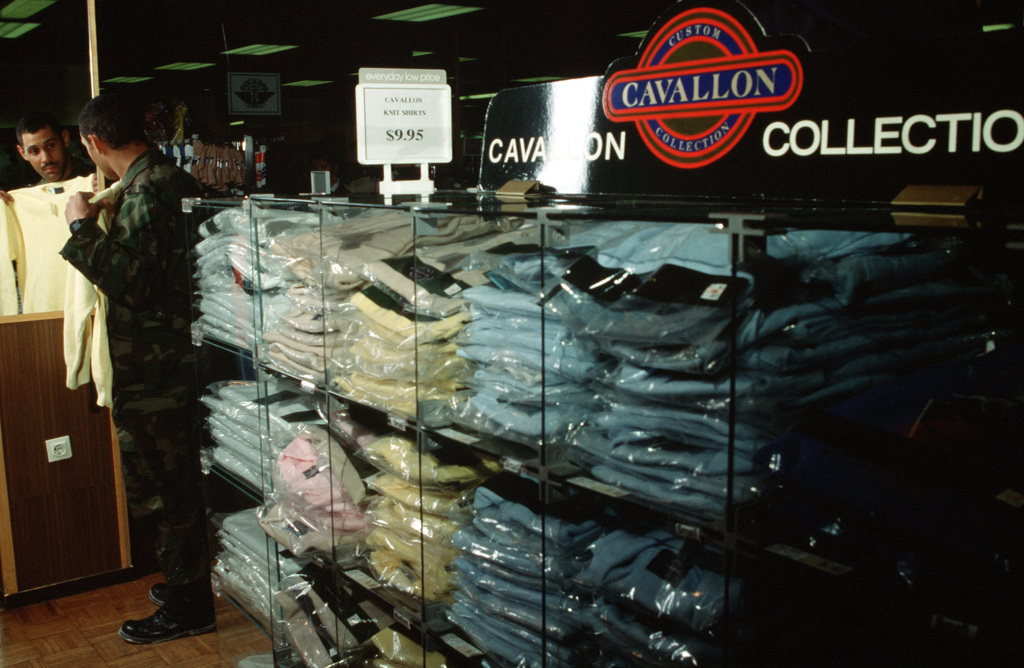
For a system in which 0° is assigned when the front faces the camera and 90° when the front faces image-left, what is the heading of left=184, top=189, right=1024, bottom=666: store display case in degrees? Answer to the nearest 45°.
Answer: approximately 45°

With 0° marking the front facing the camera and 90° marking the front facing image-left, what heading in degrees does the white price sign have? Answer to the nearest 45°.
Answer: approximately 0°

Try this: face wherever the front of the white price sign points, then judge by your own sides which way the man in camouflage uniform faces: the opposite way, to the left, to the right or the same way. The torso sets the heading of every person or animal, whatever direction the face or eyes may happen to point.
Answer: to the right

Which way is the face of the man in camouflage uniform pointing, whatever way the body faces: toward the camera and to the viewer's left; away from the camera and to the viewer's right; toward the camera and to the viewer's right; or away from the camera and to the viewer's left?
away from the camera and to the viewer's left

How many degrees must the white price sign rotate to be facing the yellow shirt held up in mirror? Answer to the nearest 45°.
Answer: approximately 135° to its right

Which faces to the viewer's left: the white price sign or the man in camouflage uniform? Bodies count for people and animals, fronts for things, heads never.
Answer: the man in camouflage uniform

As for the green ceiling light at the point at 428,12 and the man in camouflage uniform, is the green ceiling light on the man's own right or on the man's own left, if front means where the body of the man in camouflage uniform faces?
on the man's own right

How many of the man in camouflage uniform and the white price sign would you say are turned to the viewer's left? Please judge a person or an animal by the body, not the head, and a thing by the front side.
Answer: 1

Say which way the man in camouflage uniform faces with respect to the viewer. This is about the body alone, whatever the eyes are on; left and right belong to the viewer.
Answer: facing to the left of the viewer
